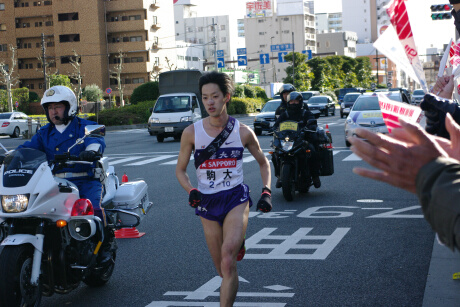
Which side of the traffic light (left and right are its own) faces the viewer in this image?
front

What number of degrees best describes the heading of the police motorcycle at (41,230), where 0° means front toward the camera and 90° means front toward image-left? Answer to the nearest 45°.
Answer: approximately 45°

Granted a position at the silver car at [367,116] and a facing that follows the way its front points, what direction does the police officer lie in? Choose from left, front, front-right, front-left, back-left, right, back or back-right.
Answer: front

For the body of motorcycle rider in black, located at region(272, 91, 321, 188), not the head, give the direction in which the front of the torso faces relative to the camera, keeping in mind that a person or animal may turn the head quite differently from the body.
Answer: toward the camera

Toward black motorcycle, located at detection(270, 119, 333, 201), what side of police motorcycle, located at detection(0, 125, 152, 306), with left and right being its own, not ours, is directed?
back

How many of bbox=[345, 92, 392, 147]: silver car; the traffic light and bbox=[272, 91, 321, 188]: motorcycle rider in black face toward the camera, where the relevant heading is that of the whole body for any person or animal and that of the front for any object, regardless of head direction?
3

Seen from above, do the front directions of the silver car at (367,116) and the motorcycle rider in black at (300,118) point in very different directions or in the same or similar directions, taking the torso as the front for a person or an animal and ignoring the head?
same or similar directions

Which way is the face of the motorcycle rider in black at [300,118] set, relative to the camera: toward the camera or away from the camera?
toward the camera

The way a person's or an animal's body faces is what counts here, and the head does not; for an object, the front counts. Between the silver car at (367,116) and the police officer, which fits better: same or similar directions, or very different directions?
same or similar directions

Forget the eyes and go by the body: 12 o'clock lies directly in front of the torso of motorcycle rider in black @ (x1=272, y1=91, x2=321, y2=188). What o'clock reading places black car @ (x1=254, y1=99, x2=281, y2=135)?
The black car is roughly at 6 o'clock from the motorcycle rider in black.

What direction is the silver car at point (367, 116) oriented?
toward the camera

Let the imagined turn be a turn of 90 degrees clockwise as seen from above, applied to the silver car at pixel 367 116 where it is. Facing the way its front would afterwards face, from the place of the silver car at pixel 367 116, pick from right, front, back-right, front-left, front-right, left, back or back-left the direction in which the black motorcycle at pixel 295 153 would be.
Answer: left

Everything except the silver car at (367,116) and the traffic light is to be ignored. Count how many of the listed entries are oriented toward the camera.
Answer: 2
